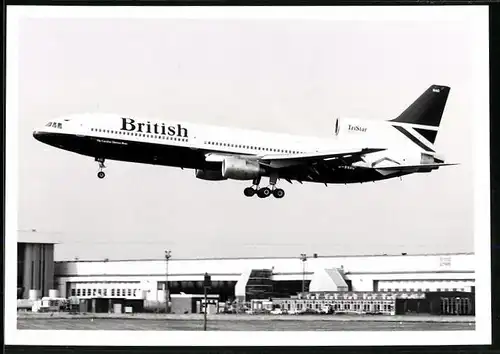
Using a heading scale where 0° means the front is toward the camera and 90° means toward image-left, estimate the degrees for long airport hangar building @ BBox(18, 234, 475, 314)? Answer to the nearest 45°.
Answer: approximately 0°
